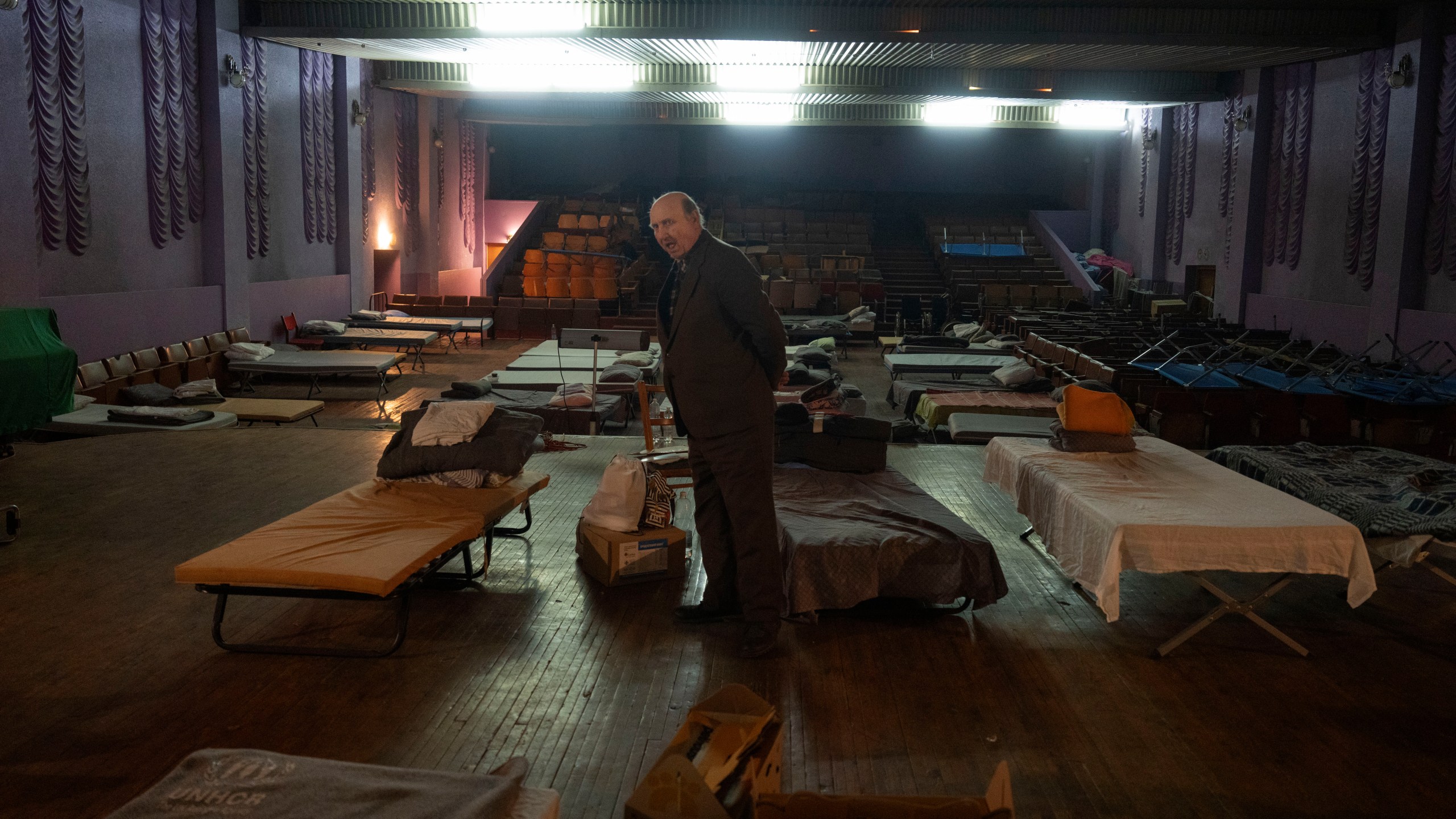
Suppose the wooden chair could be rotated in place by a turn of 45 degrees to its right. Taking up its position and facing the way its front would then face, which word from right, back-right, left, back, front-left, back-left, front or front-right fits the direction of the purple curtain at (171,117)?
back-right

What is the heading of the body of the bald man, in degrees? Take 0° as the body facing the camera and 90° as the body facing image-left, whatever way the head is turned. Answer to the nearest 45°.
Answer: approximately 45°

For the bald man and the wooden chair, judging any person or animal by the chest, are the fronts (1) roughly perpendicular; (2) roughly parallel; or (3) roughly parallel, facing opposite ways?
roughly perpendicular

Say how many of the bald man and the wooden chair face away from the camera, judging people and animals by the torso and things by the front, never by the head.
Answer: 0

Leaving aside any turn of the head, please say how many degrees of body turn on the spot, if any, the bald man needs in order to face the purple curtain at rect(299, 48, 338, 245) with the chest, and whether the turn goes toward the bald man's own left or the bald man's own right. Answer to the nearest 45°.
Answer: approximately 90° to the bald man's own right

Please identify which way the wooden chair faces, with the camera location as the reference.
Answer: facing the viewer and to the right of the viewer

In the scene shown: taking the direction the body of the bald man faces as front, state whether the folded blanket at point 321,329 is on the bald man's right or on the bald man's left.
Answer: on the bald man's right

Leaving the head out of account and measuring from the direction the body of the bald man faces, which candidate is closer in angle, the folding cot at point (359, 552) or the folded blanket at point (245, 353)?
the folding cot

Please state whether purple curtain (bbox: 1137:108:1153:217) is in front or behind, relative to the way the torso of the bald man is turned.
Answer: behind

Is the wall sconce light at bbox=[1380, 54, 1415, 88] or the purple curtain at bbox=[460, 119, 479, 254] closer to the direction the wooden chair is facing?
the wall sconce light

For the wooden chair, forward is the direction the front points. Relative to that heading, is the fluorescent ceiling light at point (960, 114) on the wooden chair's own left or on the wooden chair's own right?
on the wooden chair's own left

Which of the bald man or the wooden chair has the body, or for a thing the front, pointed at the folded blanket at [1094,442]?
the wooden chair

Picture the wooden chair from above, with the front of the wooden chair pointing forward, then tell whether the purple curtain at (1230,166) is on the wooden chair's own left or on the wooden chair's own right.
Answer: on the wooden chair's own left

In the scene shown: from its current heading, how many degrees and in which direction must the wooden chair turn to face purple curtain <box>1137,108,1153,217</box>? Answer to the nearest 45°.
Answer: approximately 90° to its left

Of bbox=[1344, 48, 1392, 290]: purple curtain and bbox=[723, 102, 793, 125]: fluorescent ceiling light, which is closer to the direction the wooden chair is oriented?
the purple curtain
